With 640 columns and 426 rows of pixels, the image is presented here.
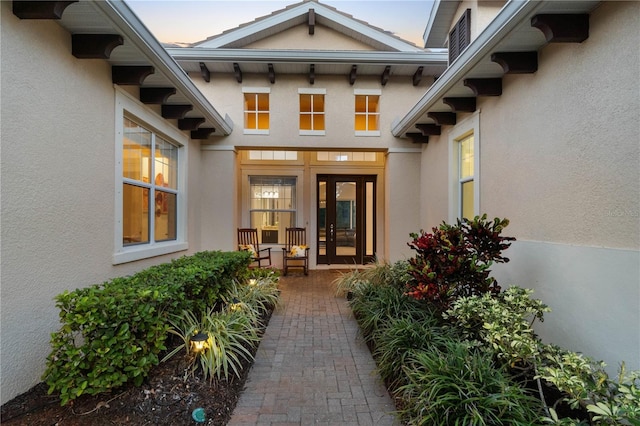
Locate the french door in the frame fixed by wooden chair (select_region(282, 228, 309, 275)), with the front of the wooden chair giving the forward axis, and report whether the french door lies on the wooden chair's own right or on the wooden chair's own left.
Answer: on the wooden chair's own left

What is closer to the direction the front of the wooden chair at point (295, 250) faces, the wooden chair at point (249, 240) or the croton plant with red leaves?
the croton plant with red leaves

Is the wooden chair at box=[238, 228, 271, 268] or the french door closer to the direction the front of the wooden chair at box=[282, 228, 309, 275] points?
the wooden chair

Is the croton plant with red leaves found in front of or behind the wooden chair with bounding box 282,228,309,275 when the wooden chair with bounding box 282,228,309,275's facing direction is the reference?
in front

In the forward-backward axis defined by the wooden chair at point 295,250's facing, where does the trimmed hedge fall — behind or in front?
in front

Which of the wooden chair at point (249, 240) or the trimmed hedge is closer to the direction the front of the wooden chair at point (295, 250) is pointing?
the trimmed hedge

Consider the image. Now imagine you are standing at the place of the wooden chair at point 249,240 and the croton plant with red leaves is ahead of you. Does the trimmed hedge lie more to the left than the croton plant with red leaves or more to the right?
right

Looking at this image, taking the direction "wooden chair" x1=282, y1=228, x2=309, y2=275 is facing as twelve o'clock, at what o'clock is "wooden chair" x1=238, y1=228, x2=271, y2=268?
"wooden chair" x1=238, y1=228, x2=271, y2=268 is roughly at 2 o'clock from "wooden chair" x1=282, y1=228, x2=309, y2=275.

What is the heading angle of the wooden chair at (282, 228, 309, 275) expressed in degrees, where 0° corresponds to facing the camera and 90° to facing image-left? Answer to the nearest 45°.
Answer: approximately 0°

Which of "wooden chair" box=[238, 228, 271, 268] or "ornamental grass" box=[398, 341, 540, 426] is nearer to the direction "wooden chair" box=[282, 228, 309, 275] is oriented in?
the ornamental grass
